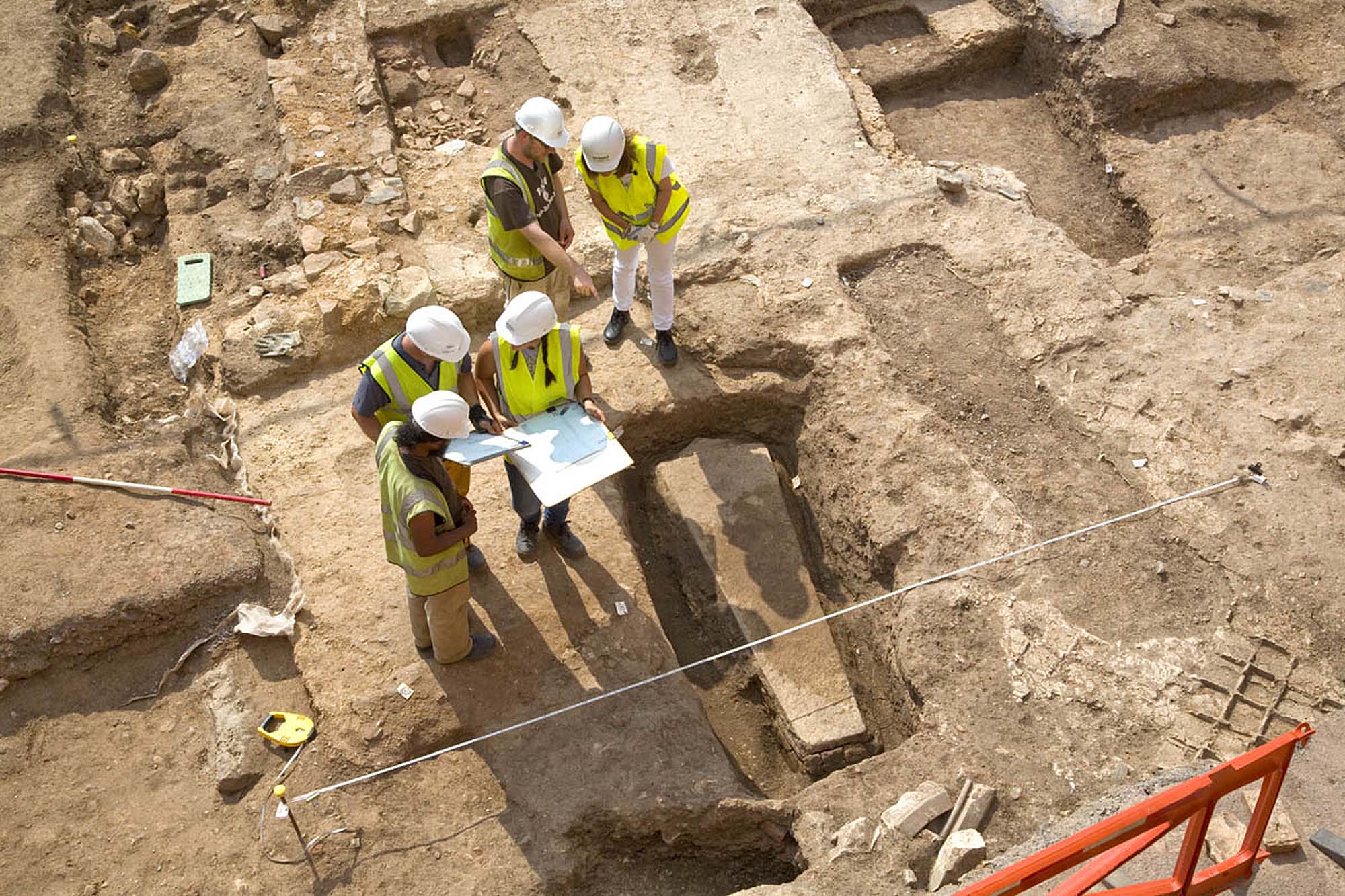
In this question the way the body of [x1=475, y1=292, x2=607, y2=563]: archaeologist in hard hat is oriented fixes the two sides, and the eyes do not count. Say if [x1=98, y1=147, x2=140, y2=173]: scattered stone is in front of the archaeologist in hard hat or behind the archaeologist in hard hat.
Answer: behind

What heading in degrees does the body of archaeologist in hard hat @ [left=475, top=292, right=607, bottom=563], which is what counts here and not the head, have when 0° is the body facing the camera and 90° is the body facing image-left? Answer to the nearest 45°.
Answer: approximately 0°

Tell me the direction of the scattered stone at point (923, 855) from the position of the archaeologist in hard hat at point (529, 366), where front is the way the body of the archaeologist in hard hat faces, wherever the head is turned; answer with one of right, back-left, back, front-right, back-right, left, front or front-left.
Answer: front-left

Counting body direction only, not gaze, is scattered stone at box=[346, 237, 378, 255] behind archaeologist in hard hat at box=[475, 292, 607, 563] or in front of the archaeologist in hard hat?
behind

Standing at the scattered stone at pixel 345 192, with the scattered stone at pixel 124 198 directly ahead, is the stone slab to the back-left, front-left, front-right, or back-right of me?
back-left

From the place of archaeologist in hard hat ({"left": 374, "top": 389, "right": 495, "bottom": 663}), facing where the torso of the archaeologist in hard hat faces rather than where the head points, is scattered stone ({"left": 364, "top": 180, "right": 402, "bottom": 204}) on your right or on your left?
on your left
